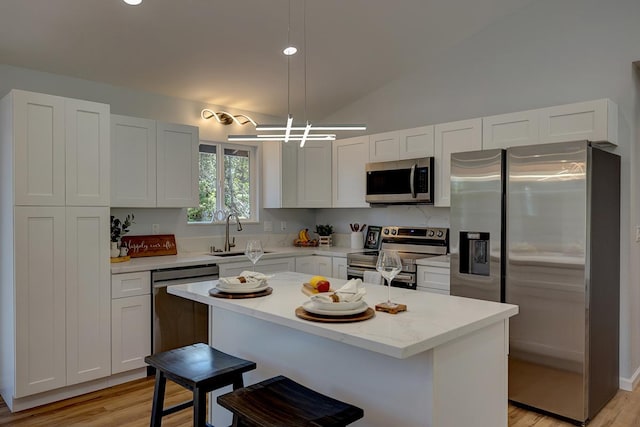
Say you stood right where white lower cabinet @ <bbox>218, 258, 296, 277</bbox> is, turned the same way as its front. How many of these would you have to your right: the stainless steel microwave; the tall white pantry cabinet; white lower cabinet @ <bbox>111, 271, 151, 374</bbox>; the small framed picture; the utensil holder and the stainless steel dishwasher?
3

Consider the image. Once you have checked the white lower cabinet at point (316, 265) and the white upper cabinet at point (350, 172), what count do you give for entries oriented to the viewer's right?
0

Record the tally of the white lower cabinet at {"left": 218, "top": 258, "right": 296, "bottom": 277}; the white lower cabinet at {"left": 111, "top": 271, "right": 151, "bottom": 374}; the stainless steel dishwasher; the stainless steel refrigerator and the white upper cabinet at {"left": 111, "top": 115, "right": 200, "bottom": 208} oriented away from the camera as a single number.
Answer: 0

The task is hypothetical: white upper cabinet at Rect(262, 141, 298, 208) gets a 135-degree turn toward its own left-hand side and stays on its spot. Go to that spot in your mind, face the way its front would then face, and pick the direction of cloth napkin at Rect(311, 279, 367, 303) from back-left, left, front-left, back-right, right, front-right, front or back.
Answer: back

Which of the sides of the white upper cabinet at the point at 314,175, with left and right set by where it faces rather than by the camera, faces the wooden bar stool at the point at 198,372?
front

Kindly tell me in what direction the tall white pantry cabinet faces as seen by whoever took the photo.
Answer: facing the viewer and to the right of the viewer

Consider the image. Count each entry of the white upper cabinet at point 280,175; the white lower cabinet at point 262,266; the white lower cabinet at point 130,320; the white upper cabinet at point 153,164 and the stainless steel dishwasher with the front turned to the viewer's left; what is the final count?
0

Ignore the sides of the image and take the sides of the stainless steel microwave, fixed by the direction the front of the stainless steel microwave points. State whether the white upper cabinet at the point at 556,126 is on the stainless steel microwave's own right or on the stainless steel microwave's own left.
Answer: on the stainless steel microwave's own left

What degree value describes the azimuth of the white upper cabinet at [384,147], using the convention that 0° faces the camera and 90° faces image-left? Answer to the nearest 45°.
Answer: approximately 45°

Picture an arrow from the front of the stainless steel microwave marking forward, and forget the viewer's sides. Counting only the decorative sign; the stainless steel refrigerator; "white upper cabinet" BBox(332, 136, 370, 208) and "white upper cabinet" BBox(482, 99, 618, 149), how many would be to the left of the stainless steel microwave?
2
